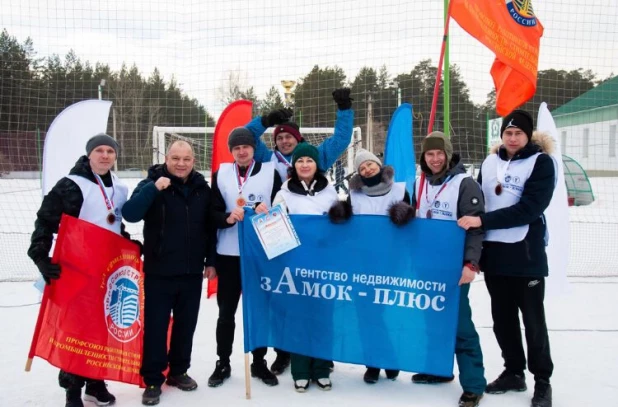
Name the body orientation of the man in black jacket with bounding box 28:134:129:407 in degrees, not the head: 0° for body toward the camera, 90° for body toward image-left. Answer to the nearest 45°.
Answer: approximately 315°

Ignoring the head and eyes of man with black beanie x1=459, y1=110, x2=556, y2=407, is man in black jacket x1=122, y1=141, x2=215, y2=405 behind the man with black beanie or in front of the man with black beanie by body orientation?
in front

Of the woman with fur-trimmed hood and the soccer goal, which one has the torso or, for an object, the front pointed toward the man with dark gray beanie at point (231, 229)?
the soccer goal

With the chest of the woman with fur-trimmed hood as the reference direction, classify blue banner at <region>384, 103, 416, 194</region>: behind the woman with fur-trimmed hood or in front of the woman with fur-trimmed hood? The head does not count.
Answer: behind

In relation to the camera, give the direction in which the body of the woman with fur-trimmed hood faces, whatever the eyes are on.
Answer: toward the camera

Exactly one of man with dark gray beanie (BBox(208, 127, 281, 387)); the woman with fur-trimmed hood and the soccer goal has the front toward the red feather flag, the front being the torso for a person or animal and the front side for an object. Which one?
the soccer goal

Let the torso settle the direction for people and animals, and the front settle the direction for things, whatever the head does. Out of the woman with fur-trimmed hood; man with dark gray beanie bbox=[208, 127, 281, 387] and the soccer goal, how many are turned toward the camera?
3

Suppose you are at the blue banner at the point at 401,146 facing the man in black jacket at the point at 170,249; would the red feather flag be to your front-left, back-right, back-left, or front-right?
front-right

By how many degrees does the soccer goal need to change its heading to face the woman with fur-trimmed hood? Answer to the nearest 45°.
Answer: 0° — it already faces them

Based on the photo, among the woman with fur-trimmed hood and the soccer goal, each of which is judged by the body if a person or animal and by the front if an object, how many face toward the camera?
2

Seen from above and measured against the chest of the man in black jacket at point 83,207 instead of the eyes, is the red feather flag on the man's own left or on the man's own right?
on the man's own left

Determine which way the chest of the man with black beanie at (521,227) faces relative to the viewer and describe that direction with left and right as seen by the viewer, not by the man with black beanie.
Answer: facing the viewer and to the left of the viewer

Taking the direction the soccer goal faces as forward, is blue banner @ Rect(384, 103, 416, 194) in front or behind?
in front

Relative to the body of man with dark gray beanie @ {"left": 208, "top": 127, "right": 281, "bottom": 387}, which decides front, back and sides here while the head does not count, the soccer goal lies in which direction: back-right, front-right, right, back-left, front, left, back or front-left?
back

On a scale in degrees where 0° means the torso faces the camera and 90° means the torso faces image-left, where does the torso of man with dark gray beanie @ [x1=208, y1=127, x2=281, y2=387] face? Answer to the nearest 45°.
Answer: approximately 0°

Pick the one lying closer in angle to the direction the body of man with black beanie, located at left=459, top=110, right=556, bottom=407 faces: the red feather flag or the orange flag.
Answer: the red feather flag

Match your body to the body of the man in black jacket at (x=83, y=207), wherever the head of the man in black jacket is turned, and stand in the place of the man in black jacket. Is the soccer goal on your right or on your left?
on your left
